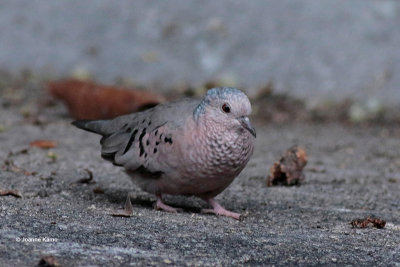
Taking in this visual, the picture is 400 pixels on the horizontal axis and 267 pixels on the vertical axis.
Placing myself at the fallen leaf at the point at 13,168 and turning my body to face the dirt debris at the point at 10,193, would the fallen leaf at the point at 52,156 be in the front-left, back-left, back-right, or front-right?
back-left

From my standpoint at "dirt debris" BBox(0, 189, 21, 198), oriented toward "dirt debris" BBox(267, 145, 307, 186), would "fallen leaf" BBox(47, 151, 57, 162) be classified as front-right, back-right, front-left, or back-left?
front-left

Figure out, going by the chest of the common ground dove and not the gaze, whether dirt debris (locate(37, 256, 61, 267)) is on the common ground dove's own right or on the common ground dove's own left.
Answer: on the common ground dove's own right

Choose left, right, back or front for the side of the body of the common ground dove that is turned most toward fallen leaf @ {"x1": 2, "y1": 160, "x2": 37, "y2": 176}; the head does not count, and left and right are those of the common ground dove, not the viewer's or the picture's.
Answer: back

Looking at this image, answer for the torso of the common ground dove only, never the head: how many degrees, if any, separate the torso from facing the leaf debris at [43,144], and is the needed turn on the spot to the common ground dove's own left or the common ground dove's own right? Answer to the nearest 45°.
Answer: approximately 180°

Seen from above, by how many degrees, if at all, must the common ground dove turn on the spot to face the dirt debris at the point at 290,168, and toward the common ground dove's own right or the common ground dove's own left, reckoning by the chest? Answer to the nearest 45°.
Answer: approximately 90° to the common ground dove's own left

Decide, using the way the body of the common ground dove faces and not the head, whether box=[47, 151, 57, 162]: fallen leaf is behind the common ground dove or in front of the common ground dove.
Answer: behind
